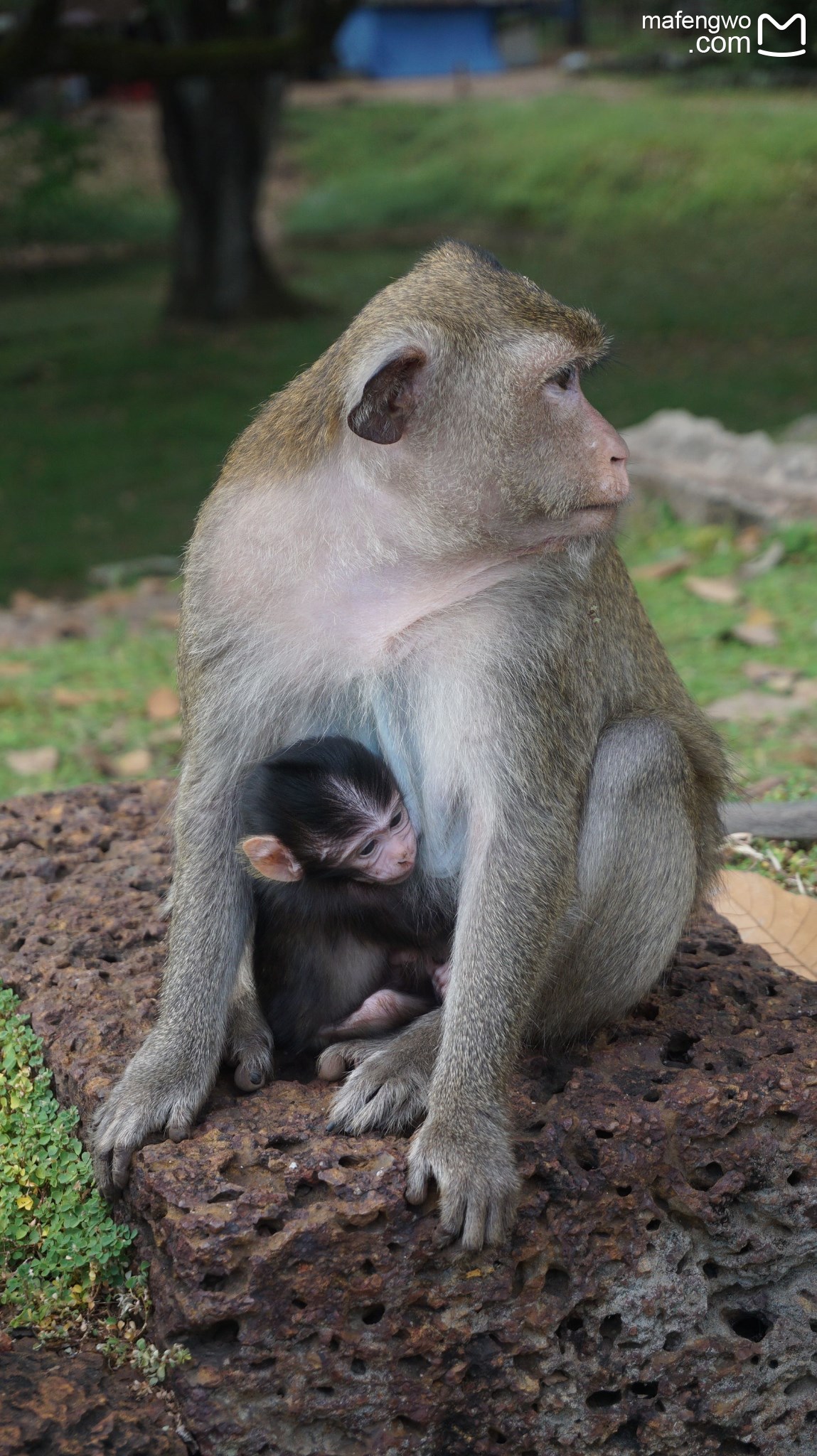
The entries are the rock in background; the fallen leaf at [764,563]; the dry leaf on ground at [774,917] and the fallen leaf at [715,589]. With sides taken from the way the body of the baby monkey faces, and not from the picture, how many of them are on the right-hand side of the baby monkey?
0

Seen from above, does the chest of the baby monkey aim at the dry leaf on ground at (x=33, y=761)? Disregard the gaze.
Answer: no

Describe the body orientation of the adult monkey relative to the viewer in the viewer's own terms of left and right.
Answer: facing the viewer and to the left of the viewer

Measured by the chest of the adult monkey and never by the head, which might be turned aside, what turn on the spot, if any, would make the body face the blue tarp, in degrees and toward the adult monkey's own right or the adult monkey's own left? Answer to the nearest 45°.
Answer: approximately 135° to the adult monkey's own right

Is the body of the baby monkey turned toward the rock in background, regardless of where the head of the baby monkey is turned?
no

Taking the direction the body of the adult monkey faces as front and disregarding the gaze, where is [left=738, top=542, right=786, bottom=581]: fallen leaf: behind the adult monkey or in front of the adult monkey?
behind

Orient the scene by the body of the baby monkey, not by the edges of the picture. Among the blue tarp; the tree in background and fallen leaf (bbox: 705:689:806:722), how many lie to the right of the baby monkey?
0

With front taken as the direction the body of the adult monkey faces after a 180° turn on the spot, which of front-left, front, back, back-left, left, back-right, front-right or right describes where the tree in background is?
front-left
